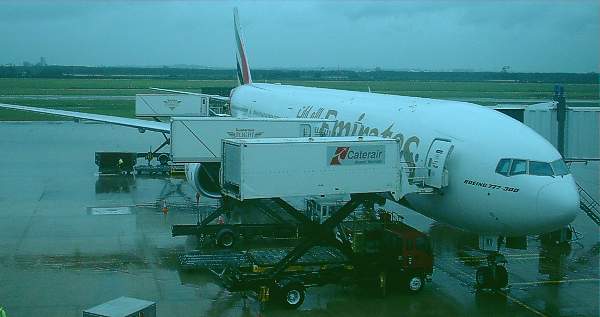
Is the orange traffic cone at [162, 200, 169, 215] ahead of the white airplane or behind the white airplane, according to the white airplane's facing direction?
behind

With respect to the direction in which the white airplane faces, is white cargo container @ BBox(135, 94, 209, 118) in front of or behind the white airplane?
behind

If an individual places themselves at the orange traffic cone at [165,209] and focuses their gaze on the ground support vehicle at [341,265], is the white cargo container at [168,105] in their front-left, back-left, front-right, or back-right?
back-left

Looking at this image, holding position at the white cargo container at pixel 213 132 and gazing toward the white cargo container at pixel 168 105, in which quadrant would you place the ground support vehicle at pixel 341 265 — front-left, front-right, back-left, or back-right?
back-right

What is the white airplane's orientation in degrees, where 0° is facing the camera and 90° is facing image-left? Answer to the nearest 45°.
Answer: approximately 315°

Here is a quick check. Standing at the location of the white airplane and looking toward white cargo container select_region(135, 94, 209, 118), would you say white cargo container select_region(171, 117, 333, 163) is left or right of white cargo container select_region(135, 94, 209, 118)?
left
